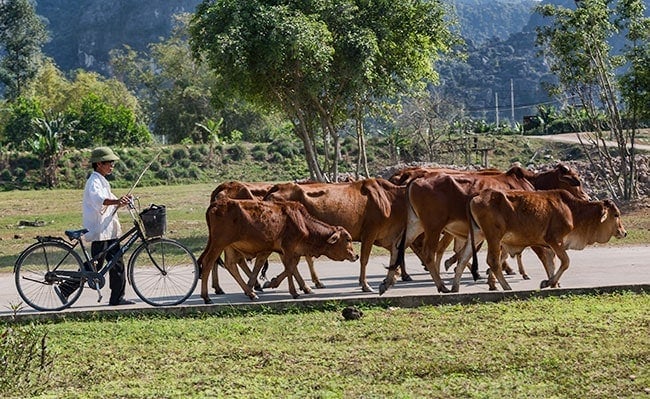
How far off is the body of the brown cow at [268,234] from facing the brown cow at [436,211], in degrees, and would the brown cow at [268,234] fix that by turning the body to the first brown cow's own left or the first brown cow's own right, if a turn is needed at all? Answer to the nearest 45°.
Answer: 0° — it already faces it

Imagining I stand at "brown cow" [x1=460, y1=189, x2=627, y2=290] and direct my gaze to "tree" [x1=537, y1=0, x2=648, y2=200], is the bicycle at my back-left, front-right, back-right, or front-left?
back-left

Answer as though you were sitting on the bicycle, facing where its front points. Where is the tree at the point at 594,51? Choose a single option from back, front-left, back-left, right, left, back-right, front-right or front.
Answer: front-left

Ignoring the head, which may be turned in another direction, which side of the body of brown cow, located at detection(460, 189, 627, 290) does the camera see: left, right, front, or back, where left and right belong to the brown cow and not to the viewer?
right

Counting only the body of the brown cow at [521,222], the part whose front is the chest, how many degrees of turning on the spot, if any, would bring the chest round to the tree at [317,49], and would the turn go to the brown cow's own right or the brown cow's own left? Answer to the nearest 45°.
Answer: approximately 135° to the brown cow's own left

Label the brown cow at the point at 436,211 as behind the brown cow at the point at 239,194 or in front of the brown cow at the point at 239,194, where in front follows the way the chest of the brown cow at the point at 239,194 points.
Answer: in front

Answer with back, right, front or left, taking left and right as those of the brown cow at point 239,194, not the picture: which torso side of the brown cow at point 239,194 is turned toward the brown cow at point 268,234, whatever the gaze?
right

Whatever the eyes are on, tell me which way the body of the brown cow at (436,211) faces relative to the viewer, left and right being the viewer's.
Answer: facing to the right of the viewer

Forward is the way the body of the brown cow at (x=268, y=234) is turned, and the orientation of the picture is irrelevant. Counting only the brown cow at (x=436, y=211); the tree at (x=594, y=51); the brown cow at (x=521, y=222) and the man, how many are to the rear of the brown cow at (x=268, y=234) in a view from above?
1

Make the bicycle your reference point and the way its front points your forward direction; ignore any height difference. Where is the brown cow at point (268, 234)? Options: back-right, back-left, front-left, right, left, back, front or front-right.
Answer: front

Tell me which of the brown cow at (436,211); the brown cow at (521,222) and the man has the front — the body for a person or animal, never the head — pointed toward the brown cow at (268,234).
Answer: the man

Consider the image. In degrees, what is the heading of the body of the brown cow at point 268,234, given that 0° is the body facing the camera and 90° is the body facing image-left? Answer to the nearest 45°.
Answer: approximately 270°

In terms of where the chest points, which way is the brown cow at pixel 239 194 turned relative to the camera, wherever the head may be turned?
to the viewer's right

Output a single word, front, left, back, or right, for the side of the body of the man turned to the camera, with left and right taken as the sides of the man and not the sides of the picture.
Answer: right

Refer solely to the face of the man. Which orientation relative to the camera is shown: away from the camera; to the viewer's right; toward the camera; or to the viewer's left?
to the viewer's right
